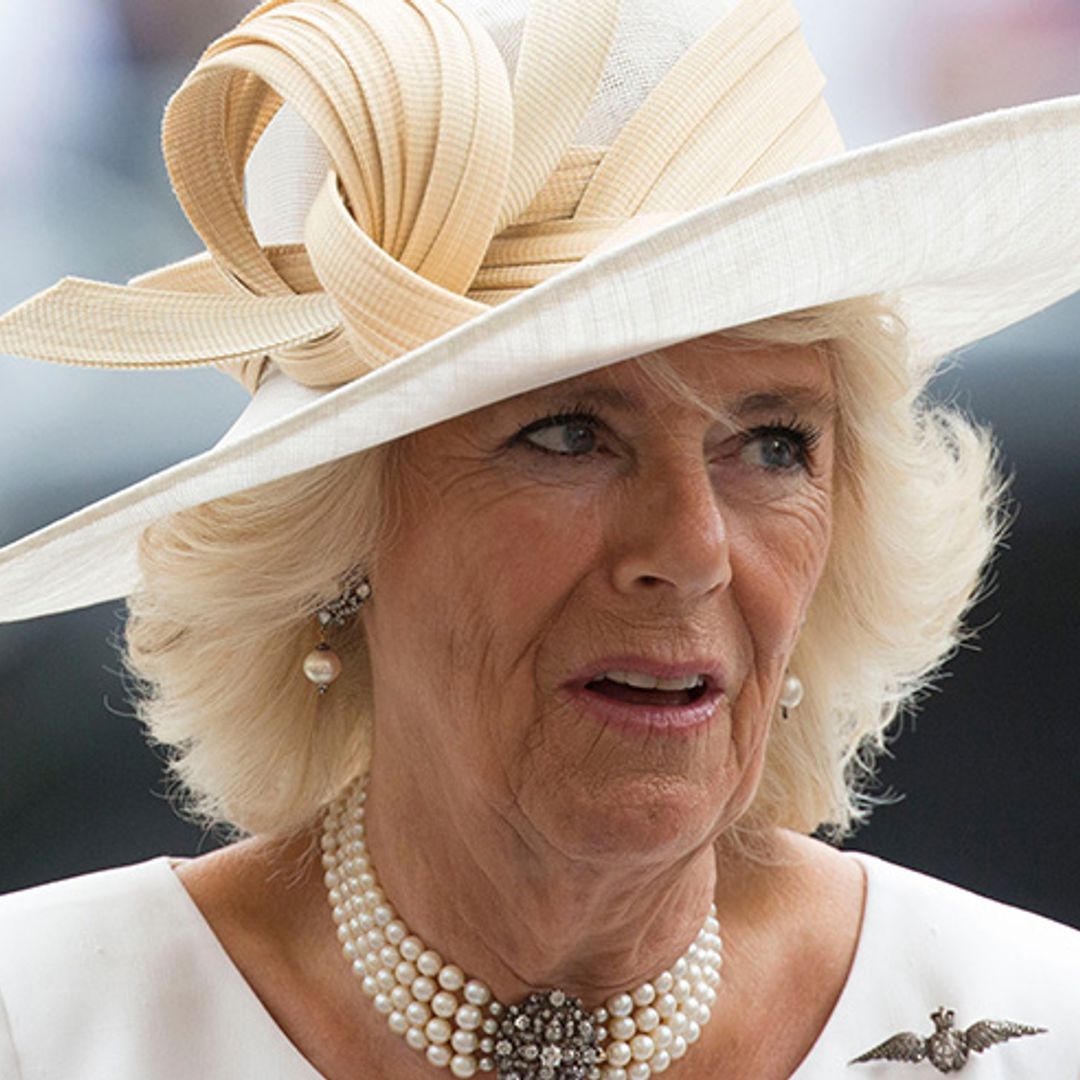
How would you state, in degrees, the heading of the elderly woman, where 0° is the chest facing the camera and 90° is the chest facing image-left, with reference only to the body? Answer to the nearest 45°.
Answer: approximately 0°
